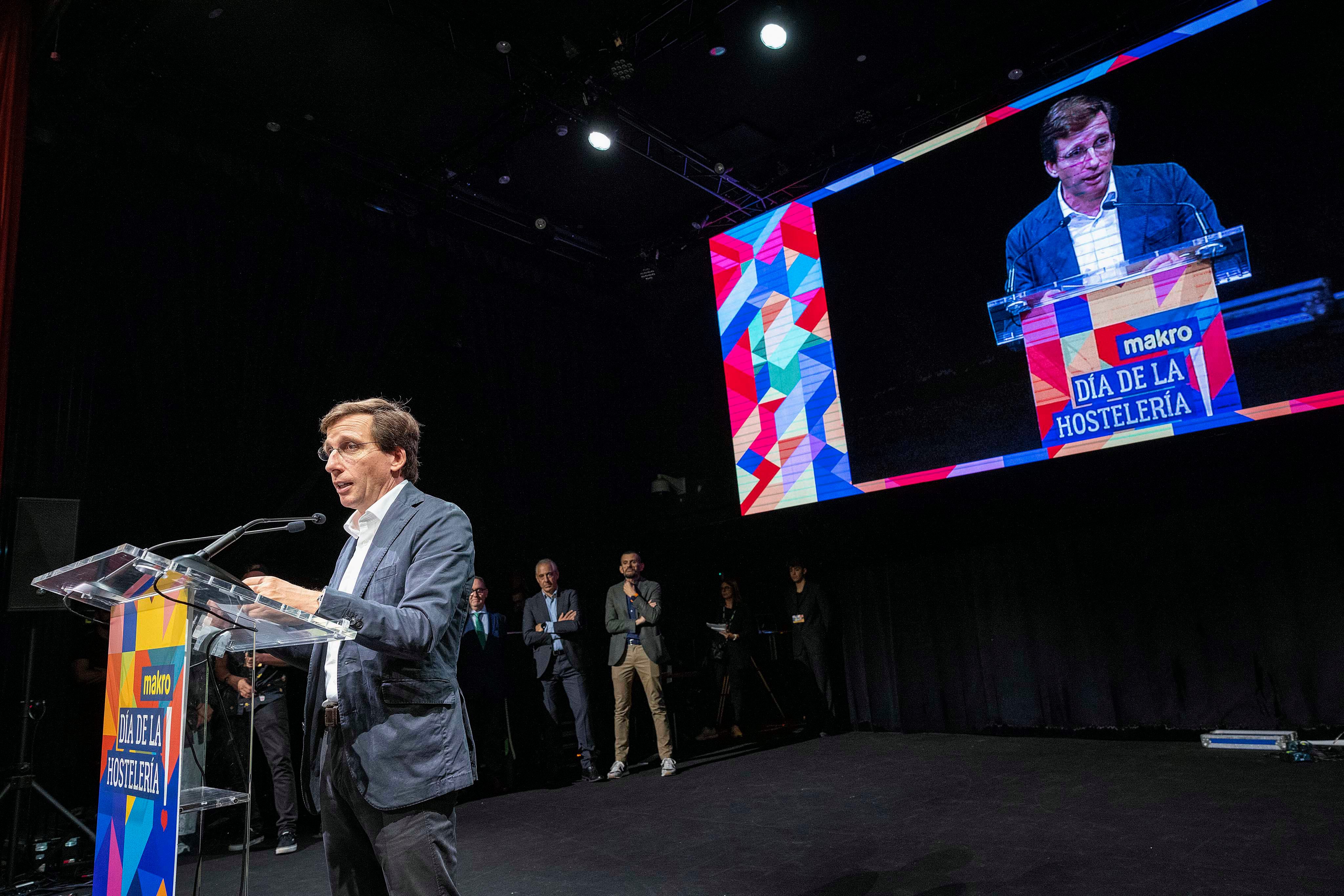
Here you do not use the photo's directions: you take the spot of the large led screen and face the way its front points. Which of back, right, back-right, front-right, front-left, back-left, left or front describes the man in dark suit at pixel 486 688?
front-right

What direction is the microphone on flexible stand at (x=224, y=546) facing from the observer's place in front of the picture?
facing to the right of the viewer

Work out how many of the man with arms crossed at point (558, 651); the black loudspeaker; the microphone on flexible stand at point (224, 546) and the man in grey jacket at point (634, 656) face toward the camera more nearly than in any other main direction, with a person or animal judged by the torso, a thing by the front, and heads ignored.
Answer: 3

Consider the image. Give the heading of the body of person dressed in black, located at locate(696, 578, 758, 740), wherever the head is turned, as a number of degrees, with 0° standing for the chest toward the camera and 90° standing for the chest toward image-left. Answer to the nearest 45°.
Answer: approximately 45°

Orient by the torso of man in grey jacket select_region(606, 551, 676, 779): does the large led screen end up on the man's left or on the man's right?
on the man's left
